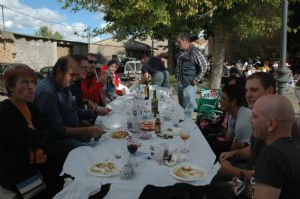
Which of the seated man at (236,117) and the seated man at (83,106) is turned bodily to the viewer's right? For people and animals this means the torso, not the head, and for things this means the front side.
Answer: the seated man at (83,106)

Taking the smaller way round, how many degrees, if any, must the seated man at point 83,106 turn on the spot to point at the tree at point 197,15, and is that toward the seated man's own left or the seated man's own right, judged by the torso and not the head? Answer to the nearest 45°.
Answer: approximately 45° to the seated man's own left

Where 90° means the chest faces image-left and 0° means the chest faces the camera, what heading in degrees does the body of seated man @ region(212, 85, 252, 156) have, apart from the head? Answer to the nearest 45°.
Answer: approximately 90°

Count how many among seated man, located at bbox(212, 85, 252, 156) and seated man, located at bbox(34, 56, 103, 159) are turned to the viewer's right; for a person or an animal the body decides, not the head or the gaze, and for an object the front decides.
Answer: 1

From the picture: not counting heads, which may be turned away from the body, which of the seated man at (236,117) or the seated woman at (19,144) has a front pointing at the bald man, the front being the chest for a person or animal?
the seated woman

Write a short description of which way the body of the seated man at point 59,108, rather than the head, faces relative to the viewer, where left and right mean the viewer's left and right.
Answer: facing to the right of the viewer

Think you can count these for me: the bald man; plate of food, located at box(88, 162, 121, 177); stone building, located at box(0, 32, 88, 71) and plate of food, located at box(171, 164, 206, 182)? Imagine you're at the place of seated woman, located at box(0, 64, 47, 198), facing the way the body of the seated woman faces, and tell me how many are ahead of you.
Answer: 3

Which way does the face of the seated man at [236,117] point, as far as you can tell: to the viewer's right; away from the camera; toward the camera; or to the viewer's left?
to the viewer's left

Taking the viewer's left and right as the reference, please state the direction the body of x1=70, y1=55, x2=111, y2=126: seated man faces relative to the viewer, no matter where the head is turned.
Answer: facing to the right of the viewer

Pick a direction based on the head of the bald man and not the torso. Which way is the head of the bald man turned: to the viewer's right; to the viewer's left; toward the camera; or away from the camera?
to the viewer's left

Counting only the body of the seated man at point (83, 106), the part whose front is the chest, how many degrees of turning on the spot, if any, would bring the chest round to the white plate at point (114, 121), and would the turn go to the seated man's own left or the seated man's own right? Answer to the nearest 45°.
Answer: approximately 45° to the seated man's own right

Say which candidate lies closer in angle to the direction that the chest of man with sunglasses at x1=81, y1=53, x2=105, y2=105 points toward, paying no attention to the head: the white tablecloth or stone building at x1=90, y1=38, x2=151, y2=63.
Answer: the white tablecloth
